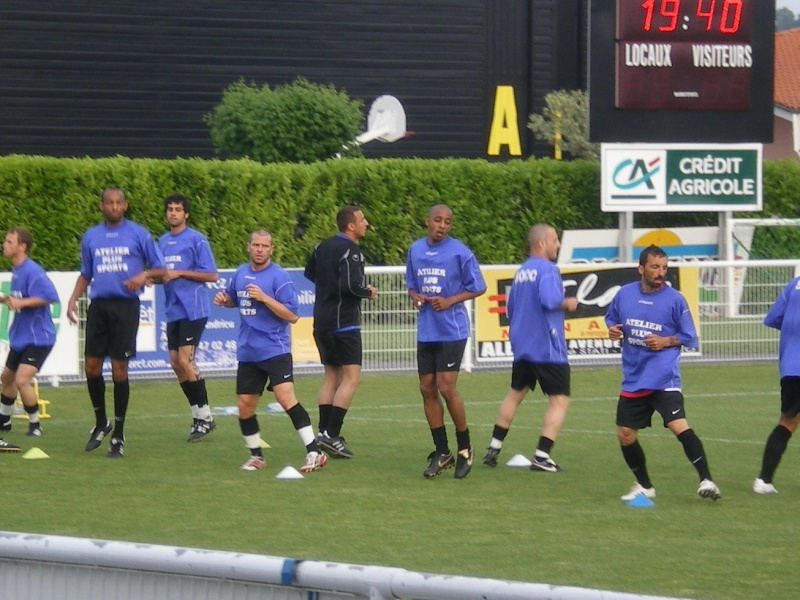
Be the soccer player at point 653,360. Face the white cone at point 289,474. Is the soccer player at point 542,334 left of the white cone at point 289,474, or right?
right

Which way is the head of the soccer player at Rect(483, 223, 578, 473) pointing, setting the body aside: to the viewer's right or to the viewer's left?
to the viewer's right

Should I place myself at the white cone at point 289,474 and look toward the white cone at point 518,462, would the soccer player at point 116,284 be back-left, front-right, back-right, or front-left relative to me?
back-left

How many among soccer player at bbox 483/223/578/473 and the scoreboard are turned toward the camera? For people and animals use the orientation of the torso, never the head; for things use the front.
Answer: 1

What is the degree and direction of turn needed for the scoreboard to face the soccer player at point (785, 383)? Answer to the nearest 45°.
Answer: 0° — it already faces them

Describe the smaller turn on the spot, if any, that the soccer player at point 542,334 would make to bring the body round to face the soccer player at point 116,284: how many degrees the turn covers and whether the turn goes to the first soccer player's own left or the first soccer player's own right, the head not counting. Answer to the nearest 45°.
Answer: approximately 135° to the first soccer player's own left

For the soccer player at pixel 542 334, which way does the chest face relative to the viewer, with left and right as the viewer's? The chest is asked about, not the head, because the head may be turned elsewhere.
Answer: facing away from the viewer and to the right of the viewer

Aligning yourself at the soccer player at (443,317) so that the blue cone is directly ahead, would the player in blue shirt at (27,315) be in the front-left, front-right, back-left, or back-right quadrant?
back-right

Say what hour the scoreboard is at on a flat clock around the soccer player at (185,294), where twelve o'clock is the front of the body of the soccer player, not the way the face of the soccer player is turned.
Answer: The scoreboard is roughly at 6 o'clock from the soccer player.

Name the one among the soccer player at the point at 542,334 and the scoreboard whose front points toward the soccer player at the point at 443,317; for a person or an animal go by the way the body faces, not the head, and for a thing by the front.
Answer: the scoreboard

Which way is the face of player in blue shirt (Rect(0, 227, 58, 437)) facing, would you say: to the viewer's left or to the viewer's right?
to the viewer's left

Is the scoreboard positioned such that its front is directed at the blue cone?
yes

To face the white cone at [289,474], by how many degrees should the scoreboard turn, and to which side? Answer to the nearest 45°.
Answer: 0° — it already faces it

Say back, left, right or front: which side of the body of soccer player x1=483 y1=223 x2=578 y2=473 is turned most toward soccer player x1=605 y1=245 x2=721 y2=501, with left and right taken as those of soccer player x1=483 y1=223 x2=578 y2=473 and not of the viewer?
right
